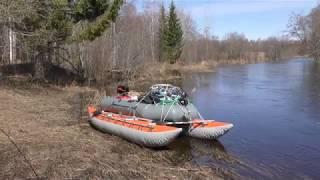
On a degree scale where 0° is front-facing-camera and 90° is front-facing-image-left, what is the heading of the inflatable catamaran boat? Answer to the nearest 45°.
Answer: approximately 315°

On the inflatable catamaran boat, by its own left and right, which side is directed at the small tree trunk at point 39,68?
back
